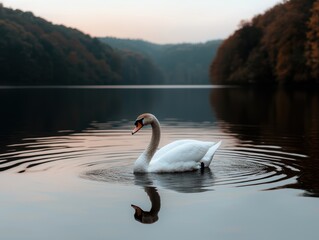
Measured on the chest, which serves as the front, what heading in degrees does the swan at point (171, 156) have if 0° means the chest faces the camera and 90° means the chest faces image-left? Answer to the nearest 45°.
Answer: approximately 90°
